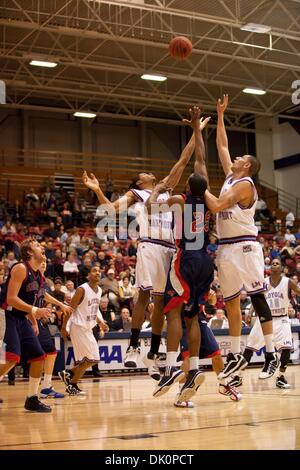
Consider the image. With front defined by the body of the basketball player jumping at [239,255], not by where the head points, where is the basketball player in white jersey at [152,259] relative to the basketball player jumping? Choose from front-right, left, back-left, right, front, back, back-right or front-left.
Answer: front-right

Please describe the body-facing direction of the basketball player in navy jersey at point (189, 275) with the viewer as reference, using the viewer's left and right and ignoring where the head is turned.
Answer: facing away from the viewer and to the left of the viewer

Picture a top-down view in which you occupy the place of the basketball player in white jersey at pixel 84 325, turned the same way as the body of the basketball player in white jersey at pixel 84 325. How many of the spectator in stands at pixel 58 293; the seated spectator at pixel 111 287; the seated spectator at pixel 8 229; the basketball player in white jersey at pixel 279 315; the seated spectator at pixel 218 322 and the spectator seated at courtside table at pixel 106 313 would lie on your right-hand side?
0

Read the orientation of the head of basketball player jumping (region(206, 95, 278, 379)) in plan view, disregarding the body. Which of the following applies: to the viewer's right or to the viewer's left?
to the viewer's left

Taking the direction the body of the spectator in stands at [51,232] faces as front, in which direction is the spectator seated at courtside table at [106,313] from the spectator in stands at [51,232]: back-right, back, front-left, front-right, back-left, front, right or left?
front

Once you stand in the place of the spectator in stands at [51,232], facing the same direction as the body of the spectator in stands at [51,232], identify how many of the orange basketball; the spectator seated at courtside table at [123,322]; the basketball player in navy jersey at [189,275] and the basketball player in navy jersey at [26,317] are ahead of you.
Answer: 4

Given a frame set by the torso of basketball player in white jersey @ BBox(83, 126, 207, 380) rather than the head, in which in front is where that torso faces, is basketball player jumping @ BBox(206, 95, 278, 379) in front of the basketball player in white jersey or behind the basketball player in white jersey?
in front

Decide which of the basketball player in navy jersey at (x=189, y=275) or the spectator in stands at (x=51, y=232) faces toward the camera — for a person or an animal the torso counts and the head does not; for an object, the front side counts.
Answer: the spectator in stands

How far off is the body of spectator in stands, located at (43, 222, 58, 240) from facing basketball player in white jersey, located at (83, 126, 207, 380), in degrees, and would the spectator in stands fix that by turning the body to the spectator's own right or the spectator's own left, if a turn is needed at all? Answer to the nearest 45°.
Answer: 0° — they already face them

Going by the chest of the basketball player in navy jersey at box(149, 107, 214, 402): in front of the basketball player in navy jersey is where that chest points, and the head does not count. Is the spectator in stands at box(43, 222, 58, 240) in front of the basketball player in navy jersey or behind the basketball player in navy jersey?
in front

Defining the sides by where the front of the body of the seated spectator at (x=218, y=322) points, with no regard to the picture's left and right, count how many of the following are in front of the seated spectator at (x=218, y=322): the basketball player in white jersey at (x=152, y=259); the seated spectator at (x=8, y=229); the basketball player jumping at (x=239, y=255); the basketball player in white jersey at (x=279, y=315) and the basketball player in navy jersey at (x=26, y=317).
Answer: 4

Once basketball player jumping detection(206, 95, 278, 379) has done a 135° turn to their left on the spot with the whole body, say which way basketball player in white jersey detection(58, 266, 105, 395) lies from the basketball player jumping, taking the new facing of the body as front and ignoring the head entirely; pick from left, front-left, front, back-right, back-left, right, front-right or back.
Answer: back-left

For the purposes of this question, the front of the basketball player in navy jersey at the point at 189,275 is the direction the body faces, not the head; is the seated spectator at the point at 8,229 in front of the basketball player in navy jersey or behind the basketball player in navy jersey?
in front

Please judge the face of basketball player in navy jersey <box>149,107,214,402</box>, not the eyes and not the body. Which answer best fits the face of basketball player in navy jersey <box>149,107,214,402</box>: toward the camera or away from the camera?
away from the camera

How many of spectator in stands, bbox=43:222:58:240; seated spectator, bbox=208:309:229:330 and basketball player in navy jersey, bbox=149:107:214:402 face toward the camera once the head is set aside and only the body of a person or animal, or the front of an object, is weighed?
2

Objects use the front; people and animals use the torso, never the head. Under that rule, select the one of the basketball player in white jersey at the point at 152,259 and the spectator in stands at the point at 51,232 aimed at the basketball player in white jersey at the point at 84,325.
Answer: the spectator in stands

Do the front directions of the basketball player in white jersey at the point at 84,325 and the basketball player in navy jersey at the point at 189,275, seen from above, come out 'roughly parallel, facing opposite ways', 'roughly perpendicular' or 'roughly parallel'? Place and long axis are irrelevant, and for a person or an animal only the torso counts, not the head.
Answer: roughly parallel, facing opposite ways

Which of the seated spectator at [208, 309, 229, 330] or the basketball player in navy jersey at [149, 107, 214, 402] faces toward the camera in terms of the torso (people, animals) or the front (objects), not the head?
the seated spectator

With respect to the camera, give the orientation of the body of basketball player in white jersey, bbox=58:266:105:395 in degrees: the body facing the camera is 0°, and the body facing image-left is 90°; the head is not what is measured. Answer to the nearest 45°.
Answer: approximately 315°

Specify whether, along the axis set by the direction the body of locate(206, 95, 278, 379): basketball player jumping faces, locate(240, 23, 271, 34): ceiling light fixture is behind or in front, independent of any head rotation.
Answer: behind
